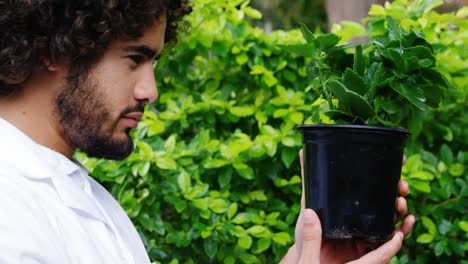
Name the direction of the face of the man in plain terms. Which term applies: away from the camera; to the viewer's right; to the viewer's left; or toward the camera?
to the viewer's right

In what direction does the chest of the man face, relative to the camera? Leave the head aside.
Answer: to the viewer's right
